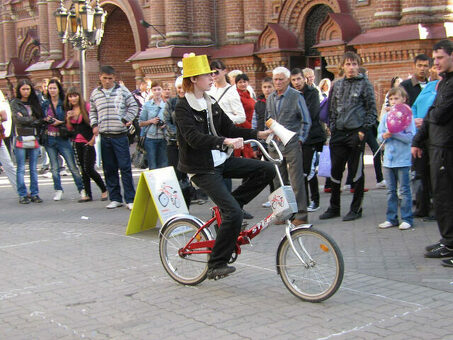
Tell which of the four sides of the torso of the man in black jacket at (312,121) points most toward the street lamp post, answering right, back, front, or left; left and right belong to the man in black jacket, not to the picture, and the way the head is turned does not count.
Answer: right

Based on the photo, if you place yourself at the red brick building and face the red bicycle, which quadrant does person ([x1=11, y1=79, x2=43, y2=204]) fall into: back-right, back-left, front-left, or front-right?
front-right

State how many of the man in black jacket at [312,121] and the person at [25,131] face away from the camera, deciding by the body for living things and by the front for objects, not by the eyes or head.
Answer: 0

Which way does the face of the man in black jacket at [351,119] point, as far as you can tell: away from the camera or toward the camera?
toward the camera

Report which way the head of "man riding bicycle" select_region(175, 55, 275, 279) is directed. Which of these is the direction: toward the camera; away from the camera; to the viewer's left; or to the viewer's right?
to the viewer's right

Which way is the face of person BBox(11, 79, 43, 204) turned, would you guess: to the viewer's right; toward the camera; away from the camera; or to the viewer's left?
toward the camera

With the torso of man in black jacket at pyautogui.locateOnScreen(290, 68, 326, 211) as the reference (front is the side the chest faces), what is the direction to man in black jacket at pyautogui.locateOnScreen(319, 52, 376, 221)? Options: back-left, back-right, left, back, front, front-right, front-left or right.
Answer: left

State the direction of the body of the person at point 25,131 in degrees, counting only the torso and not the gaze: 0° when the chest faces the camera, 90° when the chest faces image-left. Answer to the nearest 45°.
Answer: approximately 0°

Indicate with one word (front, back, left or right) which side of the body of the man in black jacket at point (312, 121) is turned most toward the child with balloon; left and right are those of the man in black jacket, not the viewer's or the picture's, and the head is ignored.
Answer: left

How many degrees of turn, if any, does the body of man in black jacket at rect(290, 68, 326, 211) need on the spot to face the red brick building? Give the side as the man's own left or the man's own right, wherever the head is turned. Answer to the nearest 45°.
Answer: approximately 135° to the man's own right

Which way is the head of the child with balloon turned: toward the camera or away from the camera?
toward the camera

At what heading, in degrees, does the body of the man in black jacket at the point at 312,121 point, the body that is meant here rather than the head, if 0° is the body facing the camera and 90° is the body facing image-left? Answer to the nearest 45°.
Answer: approximately 45°

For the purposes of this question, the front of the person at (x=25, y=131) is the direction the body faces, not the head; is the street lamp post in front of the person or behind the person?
behind
